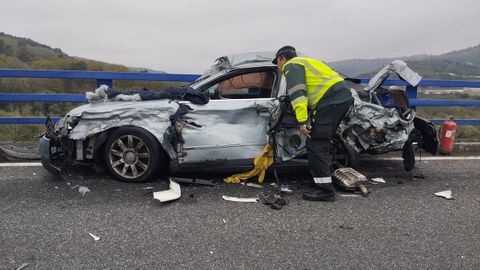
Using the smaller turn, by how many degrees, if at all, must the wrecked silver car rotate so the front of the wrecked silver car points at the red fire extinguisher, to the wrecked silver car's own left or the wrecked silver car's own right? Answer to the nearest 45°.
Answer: approximately 135° to the wrecked silver car's own right

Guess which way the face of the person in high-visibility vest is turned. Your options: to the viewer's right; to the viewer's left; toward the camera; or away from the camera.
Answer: to the viewer's left

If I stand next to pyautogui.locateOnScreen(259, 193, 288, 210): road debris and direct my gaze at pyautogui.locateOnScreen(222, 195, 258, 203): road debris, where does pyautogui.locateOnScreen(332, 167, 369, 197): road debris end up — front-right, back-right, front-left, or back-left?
back-right

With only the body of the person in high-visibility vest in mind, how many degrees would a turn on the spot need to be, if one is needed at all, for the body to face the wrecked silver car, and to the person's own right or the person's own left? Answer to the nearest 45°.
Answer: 0° — they already face it

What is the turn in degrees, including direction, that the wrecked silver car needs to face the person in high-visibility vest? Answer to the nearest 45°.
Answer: approximately 180°

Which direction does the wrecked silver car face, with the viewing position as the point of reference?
facing to the left of the viewer

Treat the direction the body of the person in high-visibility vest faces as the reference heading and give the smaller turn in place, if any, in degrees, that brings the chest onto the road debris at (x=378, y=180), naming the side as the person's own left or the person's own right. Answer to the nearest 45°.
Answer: approximately 135° to the person's own right
